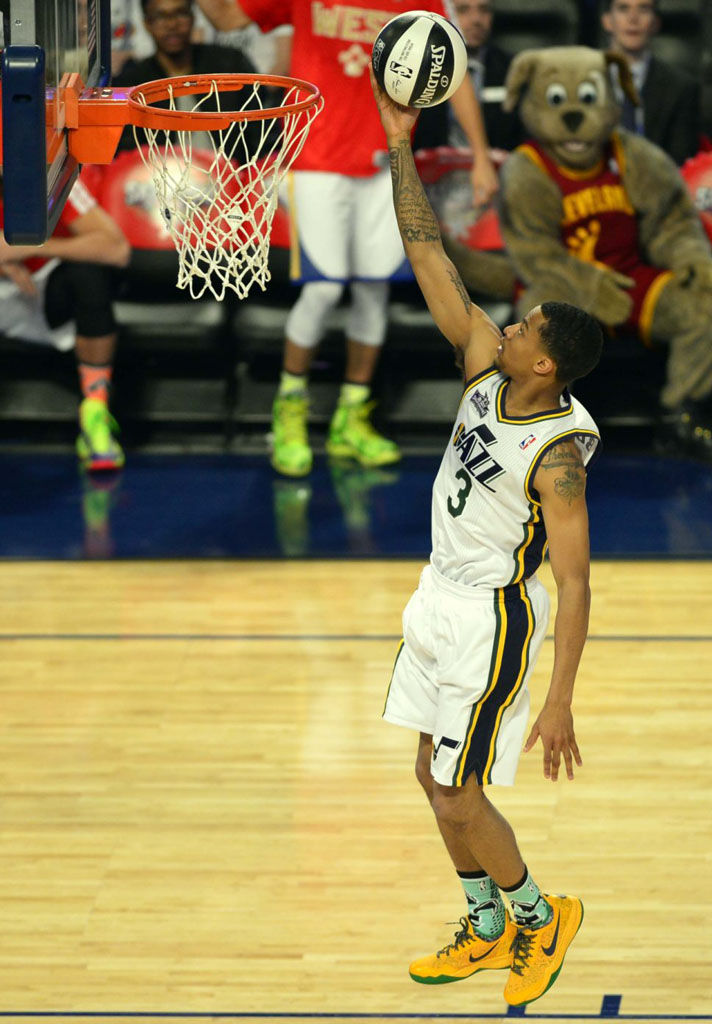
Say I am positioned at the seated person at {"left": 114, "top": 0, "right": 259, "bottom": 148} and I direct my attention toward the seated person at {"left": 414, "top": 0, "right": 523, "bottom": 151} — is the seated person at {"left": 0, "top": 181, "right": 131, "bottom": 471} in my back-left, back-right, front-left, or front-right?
back-right

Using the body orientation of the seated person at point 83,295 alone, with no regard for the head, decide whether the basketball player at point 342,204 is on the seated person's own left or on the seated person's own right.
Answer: on the seated person's own left

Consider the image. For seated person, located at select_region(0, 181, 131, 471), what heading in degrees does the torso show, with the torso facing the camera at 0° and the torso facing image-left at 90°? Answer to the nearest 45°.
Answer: approximately 0°

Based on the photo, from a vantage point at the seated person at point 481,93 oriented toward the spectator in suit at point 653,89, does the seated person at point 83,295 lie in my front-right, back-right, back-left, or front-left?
back-right

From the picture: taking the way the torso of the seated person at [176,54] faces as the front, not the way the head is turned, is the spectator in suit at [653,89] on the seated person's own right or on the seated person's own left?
on the seated person's own left

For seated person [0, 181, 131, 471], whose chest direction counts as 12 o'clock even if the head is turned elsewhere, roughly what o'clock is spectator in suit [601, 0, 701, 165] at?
The spectator in suit is roughly at 9 o'clock from the seated person.

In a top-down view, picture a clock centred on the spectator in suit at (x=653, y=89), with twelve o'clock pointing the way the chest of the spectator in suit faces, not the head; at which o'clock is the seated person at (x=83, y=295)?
The seated person is roughly at 2 o'clock from the spectator in suit.

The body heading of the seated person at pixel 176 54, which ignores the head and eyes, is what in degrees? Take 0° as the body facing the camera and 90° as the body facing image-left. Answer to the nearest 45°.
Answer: approximately 0°

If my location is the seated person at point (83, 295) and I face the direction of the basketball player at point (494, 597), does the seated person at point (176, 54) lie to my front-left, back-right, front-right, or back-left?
back-left

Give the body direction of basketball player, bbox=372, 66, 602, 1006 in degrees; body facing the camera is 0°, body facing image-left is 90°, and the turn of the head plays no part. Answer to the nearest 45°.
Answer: approximately 45°

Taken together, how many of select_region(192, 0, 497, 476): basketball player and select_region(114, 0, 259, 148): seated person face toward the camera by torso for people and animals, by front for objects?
2

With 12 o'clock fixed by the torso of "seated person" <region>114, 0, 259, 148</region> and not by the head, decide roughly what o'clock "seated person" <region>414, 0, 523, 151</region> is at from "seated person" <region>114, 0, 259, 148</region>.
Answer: "seated person" <region>414, 0, 523, 151</region> is roughly at 9 o'clock from "seated person" <region>114, 0, 259, 148</region>.
